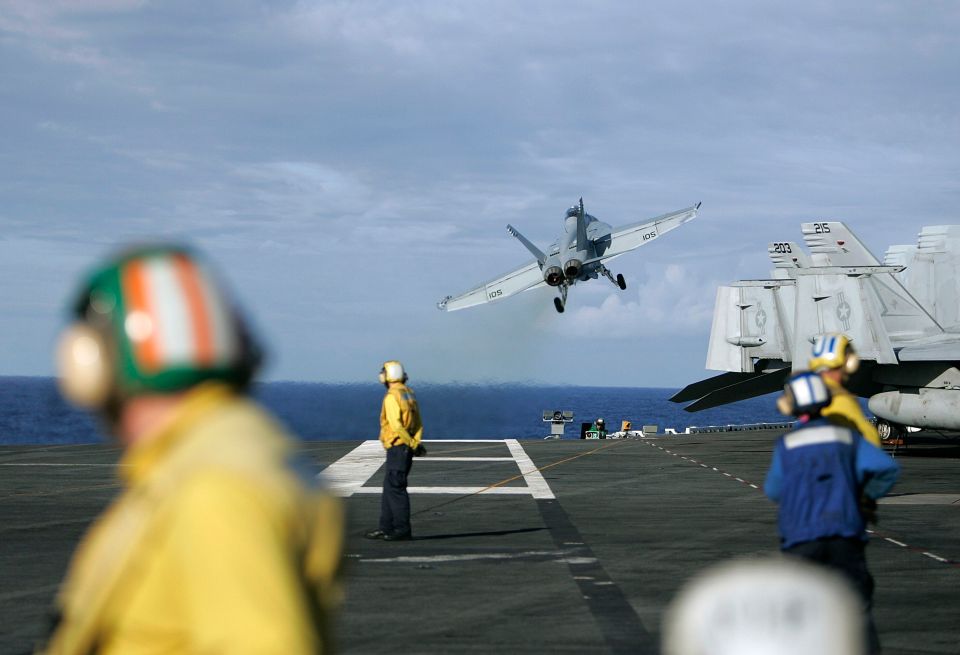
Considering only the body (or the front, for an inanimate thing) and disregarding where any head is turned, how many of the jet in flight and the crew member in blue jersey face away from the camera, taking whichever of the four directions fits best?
2

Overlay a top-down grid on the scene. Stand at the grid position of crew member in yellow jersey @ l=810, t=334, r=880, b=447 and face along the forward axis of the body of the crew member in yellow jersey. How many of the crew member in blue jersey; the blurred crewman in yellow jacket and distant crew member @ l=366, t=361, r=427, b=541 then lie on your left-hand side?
1

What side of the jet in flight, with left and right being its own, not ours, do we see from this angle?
back

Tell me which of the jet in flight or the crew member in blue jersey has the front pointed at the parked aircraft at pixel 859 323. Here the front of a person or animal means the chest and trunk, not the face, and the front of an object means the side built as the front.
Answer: the crew member in blue jersey

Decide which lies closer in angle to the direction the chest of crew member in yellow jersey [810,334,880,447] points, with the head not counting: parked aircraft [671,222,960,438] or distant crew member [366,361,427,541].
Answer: the parked aircraft

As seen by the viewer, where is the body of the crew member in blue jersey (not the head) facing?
away from the camera

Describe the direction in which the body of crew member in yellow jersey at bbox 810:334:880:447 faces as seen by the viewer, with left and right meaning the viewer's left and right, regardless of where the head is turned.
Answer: facing away from the viewer and to the right of the viewer

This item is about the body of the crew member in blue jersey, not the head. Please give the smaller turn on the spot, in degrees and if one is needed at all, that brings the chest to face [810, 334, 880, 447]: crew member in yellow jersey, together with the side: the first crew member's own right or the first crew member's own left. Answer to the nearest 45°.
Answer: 0° — they already face them

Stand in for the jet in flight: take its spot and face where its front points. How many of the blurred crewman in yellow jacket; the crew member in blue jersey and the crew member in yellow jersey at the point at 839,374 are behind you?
3

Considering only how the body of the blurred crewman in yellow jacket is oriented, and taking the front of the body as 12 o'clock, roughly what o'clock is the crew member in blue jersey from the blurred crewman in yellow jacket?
The crew member in blue jersey is roughly at 3 o'clock from the blurred crewman in yellow jacket.
